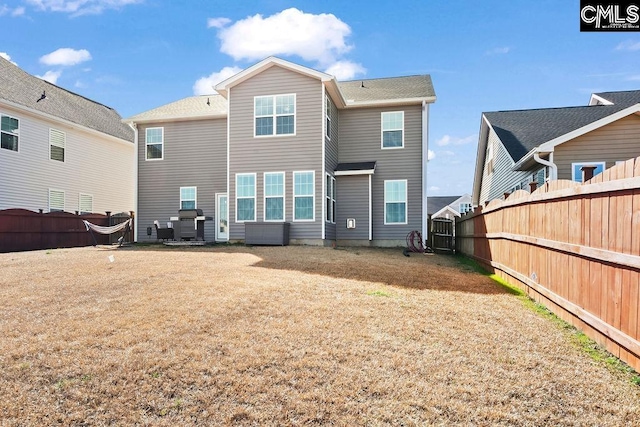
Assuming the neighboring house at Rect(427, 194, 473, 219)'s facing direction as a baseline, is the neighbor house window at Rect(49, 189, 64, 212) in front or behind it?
in front

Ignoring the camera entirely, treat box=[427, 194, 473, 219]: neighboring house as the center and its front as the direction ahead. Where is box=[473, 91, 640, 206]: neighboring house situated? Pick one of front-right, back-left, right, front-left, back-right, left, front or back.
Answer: front

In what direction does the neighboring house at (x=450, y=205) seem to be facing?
toward the camera

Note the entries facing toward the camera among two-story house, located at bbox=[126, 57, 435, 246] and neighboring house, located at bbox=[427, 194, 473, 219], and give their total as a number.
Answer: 1

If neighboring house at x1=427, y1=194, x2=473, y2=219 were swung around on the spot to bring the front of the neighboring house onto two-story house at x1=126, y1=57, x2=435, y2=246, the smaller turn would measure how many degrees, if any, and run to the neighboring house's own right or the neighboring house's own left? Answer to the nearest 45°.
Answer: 0° — it already faces it

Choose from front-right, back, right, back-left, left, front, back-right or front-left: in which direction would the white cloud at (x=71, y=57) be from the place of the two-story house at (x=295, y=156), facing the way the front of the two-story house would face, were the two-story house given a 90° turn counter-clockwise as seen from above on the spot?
front-right

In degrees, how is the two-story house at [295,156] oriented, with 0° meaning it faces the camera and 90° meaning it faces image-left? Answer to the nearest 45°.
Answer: approximately 180°

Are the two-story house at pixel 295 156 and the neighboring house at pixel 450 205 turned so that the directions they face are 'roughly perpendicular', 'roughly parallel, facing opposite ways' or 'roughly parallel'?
roughly parallel, facing opposite ways
